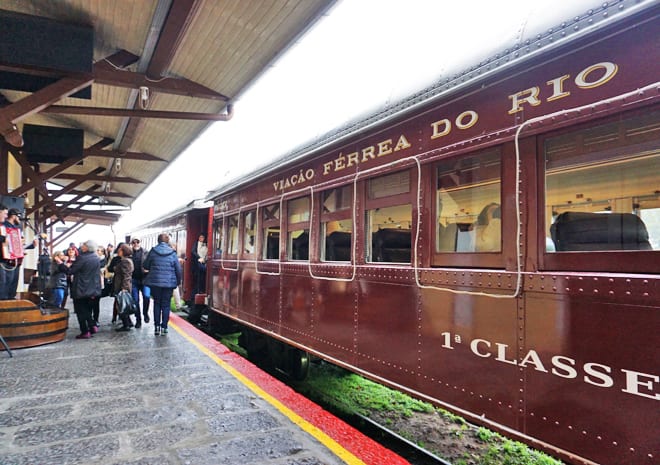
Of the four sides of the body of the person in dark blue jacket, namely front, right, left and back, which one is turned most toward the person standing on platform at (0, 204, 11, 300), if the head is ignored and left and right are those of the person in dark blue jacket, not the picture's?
left

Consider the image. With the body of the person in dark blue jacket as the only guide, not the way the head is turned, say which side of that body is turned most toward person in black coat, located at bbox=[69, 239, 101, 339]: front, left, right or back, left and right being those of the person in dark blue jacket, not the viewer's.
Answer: left

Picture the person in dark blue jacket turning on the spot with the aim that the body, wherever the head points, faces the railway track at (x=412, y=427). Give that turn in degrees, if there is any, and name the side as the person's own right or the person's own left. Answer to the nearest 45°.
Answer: approximately 135° to the person's own right

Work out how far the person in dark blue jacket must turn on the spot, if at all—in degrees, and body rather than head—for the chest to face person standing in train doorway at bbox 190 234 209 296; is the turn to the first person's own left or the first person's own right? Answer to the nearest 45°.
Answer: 0° — they already face them

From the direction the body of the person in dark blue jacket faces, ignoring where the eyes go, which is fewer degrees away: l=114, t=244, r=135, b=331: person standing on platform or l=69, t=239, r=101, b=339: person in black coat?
the person standing on platform

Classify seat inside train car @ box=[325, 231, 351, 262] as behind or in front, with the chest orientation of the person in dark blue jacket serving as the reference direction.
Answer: behind

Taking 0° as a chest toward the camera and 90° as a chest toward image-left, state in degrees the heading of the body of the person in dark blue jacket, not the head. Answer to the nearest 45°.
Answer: approximately 180°
